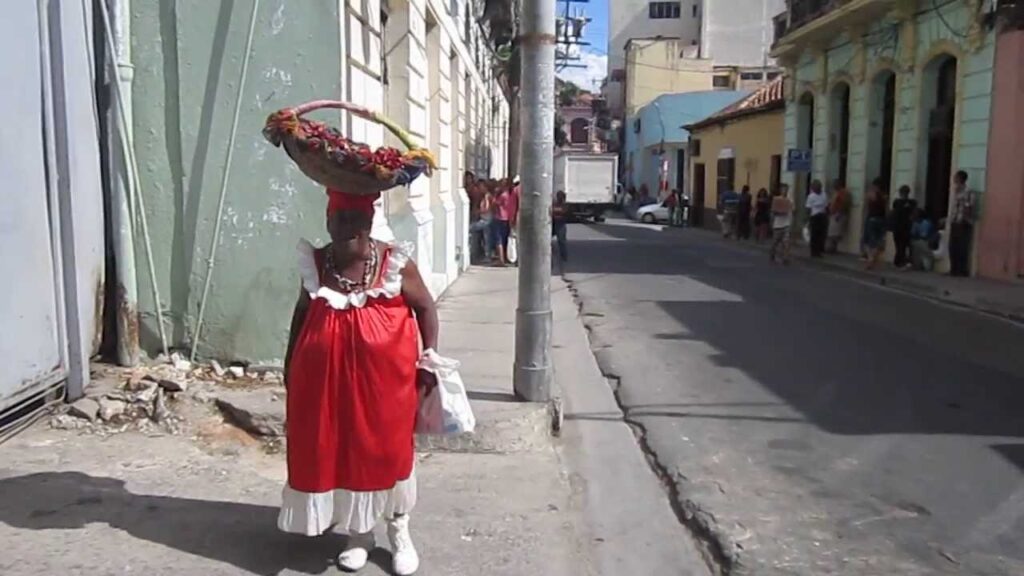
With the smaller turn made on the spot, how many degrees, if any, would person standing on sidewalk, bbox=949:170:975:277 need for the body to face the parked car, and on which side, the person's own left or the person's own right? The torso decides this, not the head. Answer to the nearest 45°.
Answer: approximately 45° to the person's own right

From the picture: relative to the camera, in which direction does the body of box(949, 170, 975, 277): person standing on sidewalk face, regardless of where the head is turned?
to the viewer's left

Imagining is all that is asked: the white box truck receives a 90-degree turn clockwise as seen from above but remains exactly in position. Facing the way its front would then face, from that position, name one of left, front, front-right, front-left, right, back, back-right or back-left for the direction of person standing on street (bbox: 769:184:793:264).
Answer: right

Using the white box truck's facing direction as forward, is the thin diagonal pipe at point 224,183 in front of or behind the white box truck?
behind

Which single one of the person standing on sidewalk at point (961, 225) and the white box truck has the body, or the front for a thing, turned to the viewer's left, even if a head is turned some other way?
the person standing on sidewalk

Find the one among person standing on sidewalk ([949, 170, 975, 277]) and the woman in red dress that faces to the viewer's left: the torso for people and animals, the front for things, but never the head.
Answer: the person standing on sidewalk

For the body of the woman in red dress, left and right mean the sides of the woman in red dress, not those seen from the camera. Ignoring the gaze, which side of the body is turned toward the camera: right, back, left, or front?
front

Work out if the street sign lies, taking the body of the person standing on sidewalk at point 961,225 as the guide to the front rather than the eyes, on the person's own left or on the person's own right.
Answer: on the person's own right

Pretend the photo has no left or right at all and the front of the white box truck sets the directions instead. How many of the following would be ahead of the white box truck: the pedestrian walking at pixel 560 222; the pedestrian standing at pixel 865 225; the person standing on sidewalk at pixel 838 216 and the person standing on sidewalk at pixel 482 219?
0

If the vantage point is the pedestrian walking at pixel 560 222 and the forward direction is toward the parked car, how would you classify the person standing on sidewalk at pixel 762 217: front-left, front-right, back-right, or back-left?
front-right

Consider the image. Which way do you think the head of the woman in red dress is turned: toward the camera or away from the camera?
toward the camera

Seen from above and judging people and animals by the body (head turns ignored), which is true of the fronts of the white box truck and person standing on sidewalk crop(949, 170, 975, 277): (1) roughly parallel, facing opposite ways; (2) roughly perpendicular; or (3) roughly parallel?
roughly perpendicular

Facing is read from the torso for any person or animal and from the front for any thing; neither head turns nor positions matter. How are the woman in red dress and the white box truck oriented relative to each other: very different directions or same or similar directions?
very different directions

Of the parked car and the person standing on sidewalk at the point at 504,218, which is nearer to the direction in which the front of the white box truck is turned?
the parked car

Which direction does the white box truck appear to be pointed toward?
away from the camera

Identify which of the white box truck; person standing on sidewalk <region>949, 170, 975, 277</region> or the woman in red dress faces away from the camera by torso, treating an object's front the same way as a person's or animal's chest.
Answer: the white box truck

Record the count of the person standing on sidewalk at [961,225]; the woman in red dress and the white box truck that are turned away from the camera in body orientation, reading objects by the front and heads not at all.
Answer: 1

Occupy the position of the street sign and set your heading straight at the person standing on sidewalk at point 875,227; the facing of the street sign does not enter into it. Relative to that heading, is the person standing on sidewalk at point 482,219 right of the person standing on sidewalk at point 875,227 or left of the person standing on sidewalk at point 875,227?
right
